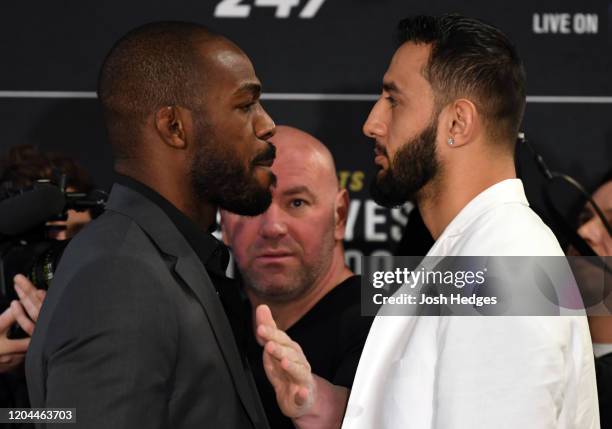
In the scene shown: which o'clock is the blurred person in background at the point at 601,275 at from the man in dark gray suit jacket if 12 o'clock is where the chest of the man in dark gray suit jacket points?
The blurred person in background is roughly at 11 o'clock from the man in dark gray suit jacket.

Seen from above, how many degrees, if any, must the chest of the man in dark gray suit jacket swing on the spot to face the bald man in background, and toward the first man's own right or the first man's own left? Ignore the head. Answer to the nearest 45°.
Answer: approximately 90° to the first man's own left

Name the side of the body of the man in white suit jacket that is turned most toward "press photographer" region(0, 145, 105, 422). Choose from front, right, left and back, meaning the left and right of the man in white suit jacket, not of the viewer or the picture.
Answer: front

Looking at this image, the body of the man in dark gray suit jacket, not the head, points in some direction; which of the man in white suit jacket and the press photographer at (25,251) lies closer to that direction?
the man in white suit jacket

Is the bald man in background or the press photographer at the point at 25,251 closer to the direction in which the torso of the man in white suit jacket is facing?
the press photographer

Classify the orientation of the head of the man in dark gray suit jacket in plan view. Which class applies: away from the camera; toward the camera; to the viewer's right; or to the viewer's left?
to the viewer's right

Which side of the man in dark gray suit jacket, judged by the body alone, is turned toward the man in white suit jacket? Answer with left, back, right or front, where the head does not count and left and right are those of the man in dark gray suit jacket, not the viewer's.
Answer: front

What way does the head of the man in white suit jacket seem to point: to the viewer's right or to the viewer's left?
to the viewer's left

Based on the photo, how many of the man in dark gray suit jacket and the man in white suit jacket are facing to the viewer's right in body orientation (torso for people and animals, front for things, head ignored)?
1

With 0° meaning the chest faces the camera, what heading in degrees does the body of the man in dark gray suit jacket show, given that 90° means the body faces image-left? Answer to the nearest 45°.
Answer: approximately 270°

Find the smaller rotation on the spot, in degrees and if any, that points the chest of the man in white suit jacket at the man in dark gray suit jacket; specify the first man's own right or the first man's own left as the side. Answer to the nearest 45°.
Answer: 0° — they already face them

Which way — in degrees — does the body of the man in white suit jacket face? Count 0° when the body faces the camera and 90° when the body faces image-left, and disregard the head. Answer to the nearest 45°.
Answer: approximately 90°

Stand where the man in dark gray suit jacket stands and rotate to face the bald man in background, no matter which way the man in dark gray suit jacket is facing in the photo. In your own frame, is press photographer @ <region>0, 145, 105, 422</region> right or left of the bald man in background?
left

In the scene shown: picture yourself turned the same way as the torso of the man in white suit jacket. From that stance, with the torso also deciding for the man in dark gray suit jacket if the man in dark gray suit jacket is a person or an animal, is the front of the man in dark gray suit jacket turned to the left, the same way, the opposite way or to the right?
the opposite way
